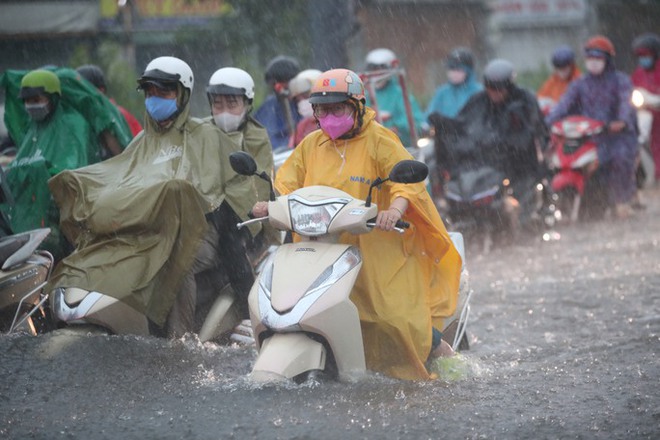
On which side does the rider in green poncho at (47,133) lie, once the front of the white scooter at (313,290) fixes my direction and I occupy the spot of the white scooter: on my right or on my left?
on my right

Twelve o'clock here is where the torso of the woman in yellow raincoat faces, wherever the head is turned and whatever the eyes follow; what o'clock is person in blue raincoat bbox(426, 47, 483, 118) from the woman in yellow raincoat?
The person in blue raincoat is roughly at 5 o'clock from the woman in yellow raincoat.

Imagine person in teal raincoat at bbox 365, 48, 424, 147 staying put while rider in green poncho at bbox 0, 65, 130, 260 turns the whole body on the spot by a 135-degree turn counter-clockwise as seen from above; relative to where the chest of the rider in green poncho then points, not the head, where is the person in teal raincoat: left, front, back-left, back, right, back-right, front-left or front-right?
front-left

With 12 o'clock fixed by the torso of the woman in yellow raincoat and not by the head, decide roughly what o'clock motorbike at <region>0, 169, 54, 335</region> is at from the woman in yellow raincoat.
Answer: The motorbike is roughly at 2 o'clock from the woman in yellow raincoat.

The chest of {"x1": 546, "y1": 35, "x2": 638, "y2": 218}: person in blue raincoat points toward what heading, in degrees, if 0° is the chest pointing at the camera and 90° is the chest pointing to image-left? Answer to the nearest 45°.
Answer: approximately 45°

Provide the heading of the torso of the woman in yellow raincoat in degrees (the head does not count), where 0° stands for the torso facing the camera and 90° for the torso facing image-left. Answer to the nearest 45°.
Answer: approximately 45°
